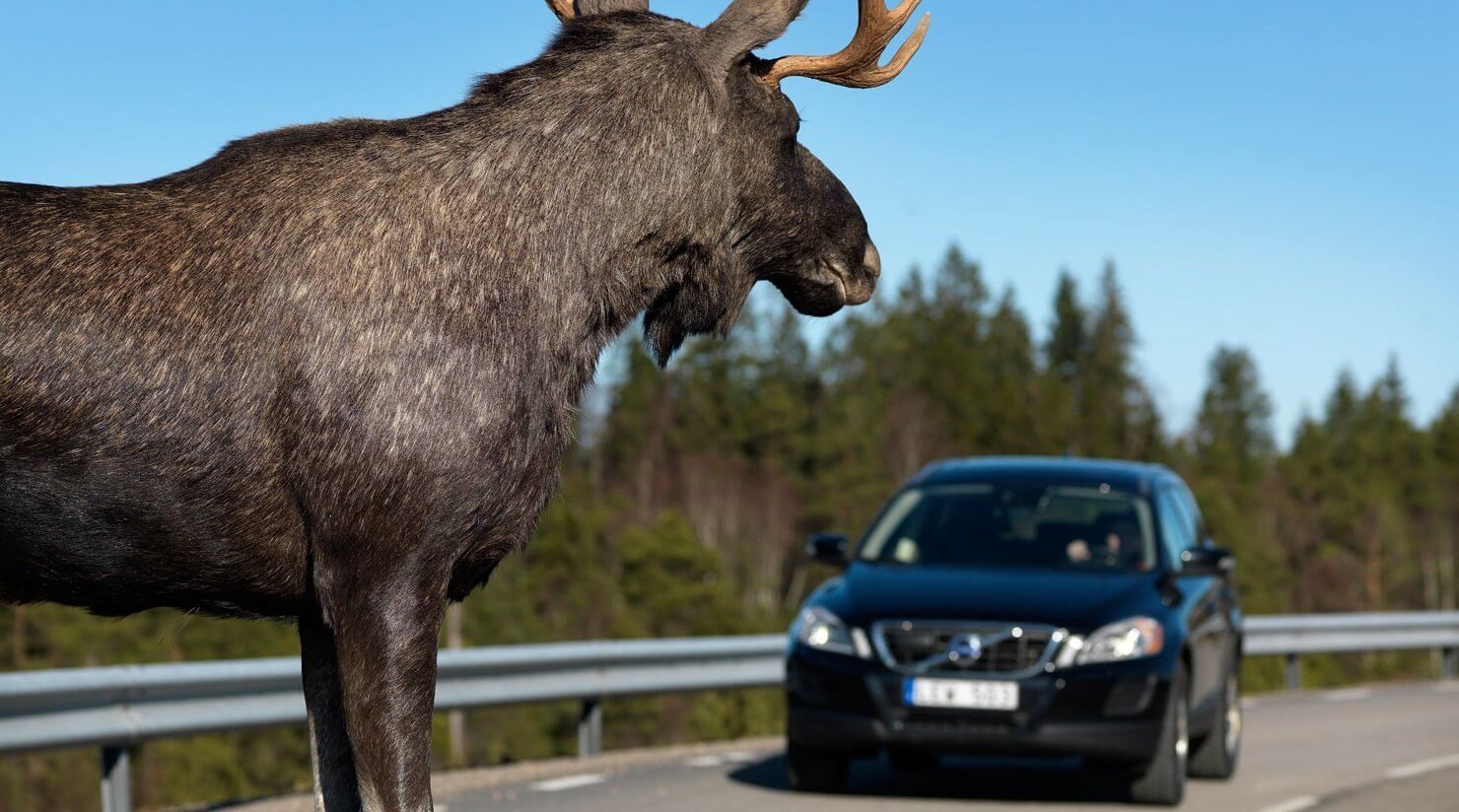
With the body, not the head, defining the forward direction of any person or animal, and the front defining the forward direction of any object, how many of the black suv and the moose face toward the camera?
1

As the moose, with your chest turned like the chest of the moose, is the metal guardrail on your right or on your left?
on your left

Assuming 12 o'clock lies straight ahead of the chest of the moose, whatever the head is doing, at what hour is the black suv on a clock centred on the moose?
The black suv is roughly at 10 o'clock from the moose.

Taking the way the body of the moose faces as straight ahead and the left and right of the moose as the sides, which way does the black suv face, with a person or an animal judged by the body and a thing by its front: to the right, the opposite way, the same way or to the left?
to the right

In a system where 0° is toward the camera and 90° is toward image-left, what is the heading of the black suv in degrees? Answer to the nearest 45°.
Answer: approximately 0°

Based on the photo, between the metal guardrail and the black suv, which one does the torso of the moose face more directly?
the black suv

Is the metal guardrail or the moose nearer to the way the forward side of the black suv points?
the moose

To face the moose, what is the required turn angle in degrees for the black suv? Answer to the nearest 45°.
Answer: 0° — it already faces it

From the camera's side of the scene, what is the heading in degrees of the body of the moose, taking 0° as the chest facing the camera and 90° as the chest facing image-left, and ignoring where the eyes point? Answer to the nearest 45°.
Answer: approximately 270°
